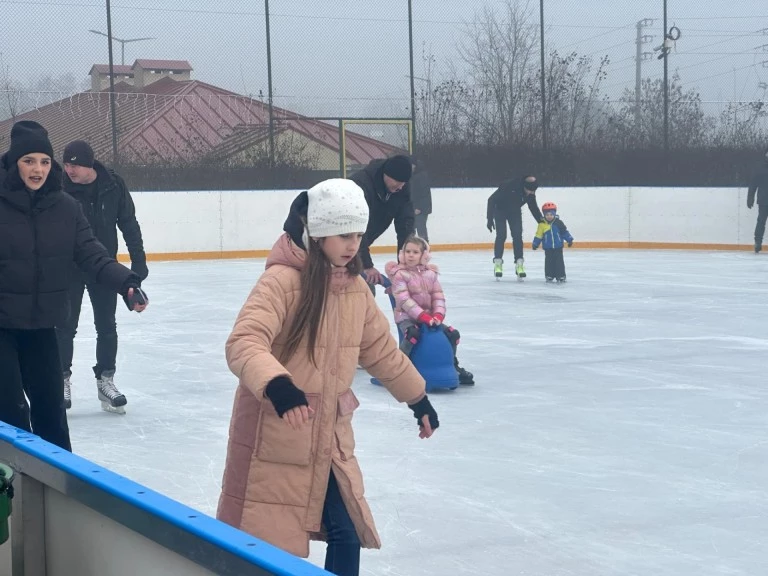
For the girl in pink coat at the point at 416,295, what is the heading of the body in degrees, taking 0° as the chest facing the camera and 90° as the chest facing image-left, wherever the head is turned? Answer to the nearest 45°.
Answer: approximately 315°

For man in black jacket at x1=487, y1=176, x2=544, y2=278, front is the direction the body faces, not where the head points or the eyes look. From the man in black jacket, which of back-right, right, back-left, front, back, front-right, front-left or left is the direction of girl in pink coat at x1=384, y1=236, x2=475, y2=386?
front-right

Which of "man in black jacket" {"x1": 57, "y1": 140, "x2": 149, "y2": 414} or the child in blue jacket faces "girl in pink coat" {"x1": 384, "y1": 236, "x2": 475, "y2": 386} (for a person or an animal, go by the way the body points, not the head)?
the child in blue jacket

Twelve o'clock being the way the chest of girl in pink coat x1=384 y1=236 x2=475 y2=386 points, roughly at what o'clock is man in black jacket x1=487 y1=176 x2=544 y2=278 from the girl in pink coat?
The man in black jacket is roughly at 8 o'clock from the girl in pink coat.

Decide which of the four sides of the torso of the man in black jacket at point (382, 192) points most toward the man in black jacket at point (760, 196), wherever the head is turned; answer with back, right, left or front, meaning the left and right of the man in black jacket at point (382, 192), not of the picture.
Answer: left

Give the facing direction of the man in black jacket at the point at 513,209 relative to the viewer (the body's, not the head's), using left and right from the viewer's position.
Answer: facing the viewer and to the right of the viewer

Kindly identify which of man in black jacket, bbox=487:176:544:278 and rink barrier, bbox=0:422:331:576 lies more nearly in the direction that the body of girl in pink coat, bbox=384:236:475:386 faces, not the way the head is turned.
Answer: the rink barrier

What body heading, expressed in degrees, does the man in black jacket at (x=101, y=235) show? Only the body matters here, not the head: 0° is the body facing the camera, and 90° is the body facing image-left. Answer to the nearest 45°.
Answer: approximately 0°

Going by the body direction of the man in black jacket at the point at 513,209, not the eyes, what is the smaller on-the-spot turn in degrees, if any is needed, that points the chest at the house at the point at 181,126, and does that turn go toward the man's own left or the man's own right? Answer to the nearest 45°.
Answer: approximately 180°

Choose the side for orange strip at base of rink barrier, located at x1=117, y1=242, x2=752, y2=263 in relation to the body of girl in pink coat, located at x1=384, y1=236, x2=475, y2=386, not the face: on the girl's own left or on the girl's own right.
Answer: on the girl's own left
